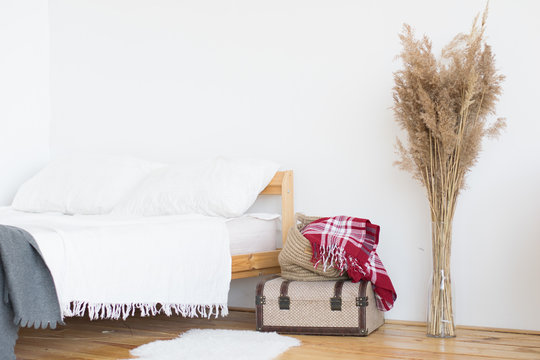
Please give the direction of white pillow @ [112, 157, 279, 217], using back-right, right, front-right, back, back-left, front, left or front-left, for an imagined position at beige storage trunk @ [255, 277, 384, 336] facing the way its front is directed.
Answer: back-right

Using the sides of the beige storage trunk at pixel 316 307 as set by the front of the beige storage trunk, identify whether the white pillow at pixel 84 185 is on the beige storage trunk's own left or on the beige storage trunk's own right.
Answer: on the beige storage trunk's own right

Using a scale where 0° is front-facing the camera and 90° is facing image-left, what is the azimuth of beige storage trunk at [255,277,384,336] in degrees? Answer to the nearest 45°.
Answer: approximately 0°

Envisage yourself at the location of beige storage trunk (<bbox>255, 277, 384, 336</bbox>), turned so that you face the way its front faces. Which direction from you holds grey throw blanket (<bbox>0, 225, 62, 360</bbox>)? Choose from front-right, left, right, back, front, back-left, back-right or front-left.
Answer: front-right
